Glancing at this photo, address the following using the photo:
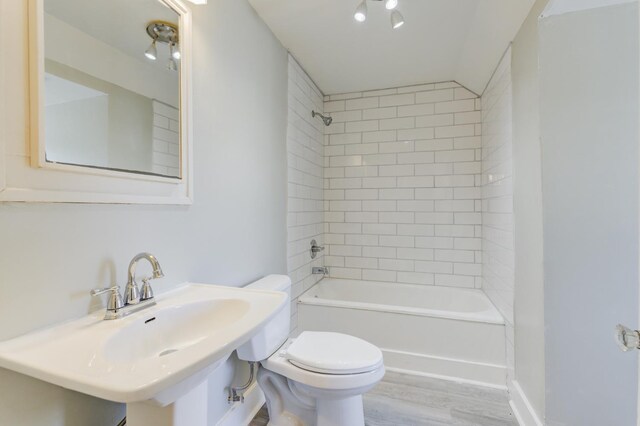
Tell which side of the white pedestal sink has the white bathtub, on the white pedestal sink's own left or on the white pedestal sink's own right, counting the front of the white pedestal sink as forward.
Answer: on the white pedestal sink's own left

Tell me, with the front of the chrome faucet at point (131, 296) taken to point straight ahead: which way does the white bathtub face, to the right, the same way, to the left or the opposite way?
to the right

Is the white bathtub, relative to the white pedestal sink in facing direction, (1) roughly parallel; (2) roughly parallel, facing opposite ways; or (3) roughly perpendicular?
roughly perpendicular

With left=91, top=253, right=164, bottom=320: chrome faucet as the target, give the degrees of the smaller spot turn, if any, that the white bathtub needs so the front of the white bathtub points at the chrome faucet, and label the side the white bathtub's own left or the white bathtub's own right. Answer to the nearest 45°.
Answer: approximately 45° to the white bathtub's own right

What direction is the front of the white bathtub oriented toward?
toward the camera

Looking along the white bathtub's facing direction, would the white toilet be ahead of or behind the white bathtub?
ahead

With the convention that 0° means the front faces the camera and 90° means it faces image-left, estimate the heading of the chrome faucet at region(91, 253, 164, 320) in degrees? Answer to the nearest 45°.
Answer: approximately 315°

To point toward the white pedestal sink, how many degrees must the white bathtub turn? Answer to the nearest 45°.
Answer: approximately 45° to its right

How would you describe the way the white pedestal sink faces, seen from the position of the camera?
facing the viewer and to the right of the viewer
